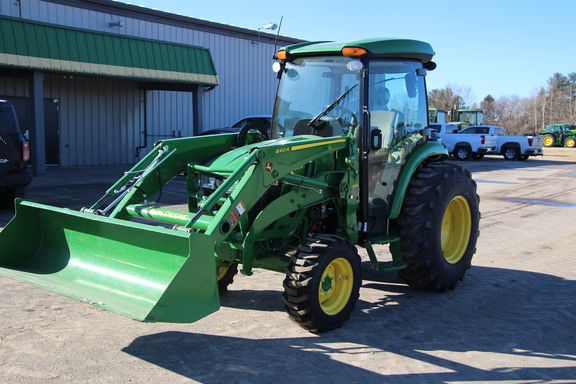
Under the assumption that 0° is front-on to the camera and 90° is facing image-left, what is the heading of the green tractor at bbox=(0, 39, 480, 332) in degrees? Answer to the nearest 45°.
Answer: approximately 45°

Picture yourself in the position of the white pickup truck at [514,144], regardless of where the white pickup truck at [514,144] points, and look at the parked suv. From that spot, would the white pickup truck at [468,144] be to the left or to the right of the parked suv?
right

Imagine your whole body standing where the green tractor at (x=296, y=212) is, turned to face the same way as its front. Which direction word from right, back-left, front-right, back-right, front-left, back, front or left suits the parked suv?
right

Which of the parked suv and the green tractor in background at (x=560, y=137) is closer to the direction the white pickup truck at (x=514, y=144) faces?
the green tractor in background
